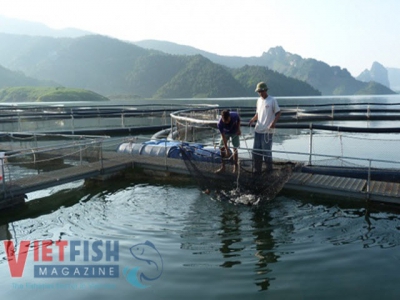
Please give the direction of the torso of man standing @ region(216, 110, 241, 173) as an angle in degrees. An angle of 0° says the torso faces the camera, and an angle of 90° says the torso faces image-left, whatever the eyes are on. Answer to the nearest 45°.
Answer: approximately 45°

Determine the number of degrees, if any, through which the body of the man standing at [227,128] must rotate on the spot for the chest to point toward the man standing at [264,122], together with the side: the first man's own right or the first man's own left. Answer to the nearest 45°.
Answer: approximately 90° to the first man's own left
